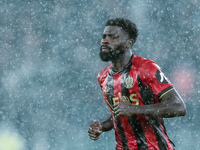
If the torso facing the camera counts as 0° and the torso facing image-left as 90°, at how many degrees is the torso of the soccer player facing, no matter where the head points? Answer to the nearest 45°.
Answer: approximately 45°
